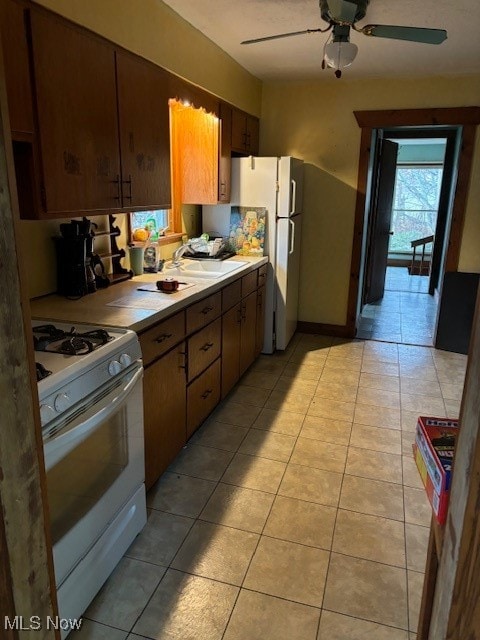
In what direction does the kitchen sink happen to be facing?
to the viewer's right

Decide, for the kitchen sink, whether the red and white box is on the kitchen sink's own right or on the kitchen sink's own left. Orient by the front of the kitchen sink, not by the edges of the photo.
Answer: on the kitchen sink's own right

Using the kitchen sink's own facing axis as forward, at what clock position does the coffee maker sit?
The coffee maker is roughly at 4 o'clock from the kitchen sink.

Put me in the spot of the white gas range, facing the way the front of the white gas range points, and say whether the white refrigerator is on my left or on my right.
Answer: on my left

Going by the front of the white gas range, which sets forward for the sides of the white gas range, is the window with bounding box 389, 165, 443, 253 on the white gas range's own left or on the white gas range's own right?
on the white gas range's own left

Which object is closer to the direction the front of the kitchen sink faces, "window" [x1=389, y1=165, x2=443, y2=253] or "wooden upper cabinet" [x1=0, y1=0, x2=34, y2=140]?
the window

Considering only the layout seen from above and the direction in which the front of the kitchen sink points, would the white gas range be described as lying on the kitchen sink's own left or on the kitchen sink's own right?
on the kitchen sink's own right

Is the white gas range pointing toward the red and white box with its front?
yes

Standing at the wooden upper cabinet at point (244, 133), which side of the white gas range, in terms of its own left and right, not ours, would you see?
left

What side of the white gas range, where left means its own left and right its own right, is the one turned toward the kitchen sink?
left
